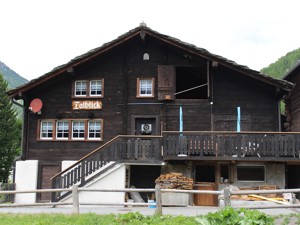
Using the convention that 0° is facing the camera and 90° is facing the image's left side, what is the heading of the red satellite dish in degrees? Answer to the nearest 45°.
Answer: approximately 45°

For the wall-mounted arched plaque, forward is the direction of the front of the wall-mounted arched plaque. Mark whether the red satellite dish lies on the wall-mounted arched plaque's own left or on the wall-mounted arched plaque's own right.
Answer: on the wall-mounted arched plaque's own right

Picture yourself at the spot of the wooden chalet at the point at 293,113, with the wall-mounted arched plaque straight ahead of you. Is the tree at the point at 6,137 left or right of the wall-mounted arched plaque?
right

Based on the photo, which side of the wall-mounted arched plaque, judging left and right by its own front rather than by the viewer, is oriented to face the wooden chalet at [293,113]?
left

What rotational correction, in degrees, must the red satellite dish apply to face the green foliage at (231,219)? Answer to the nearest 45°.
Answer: approximately 45° to its left

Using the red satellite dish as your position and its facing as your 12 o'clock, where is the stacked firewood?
The stacked firewood is roughly at 9 o'clock from the red satellite dish.

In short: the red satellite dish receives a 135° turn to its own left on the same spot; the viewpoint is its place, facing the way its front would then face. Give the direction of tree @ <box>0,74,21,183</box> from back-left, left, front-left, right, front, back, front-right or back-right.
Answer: left

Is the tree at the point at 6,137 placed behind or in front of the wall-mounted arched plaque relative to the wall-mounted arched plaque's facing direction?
behind

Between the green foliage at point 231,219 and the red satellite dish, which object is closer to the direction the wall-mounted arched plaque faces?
the green foliage
